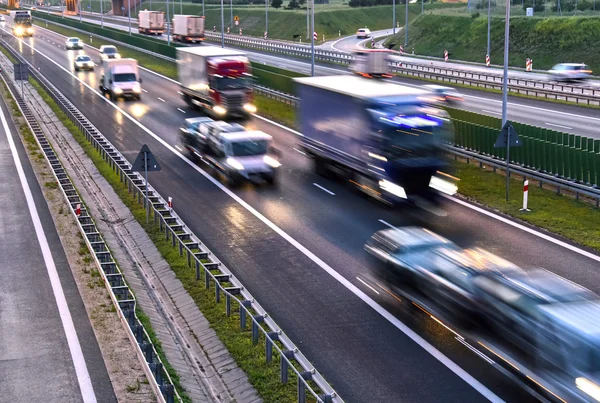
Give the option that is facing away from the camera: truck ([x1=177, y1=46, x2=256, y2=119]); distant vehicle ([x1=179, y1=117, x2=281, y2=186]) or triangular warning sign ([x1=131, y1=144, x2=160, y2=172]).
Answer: the triangular warning sign

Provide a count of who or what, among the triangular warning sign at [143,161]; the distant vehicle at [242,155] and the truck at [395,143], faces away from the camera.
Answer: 1

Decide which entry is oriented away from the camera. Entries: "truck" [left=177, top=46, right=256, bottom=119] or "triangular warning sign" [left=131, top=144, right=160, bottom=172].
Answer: the triangular warning sign

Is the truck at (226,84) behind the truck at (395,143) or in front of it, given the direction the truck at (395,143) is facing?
behind

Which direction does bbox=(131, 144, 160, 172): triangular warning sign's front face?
away from the camera

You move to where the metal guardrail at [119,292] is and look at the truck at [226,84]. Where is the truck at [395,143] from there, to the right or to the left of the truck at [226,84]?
right

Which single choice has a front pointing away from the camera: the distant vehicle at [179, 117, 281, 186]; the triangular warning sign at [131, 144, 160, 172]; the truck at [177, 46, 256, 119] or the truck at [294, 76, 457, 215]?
the triangular warning sign

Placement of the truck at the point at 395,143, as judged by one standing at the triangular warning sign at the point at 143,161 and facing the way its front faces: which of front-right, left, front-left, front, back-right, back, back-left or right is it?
right

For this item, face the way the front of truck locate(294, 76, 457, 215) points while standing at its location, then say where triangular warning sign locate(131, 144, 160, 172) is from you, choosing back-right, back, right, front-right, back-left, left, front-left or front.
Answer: back-right

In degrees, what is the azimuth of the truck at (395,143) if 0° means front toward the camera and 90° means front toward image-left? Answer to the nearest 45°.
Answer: approximately 315°

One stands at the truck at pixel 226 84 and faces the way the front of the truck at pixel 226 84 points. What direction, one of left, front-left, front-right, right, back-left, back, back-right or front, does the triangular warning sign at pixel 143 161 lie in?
front-right

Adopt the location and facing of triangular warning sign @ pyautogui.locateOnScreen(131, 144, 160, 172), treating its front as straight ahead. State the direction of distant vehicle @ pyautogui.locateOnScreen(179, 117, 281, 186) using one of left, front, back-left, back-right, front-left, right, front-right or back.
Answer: front-right
